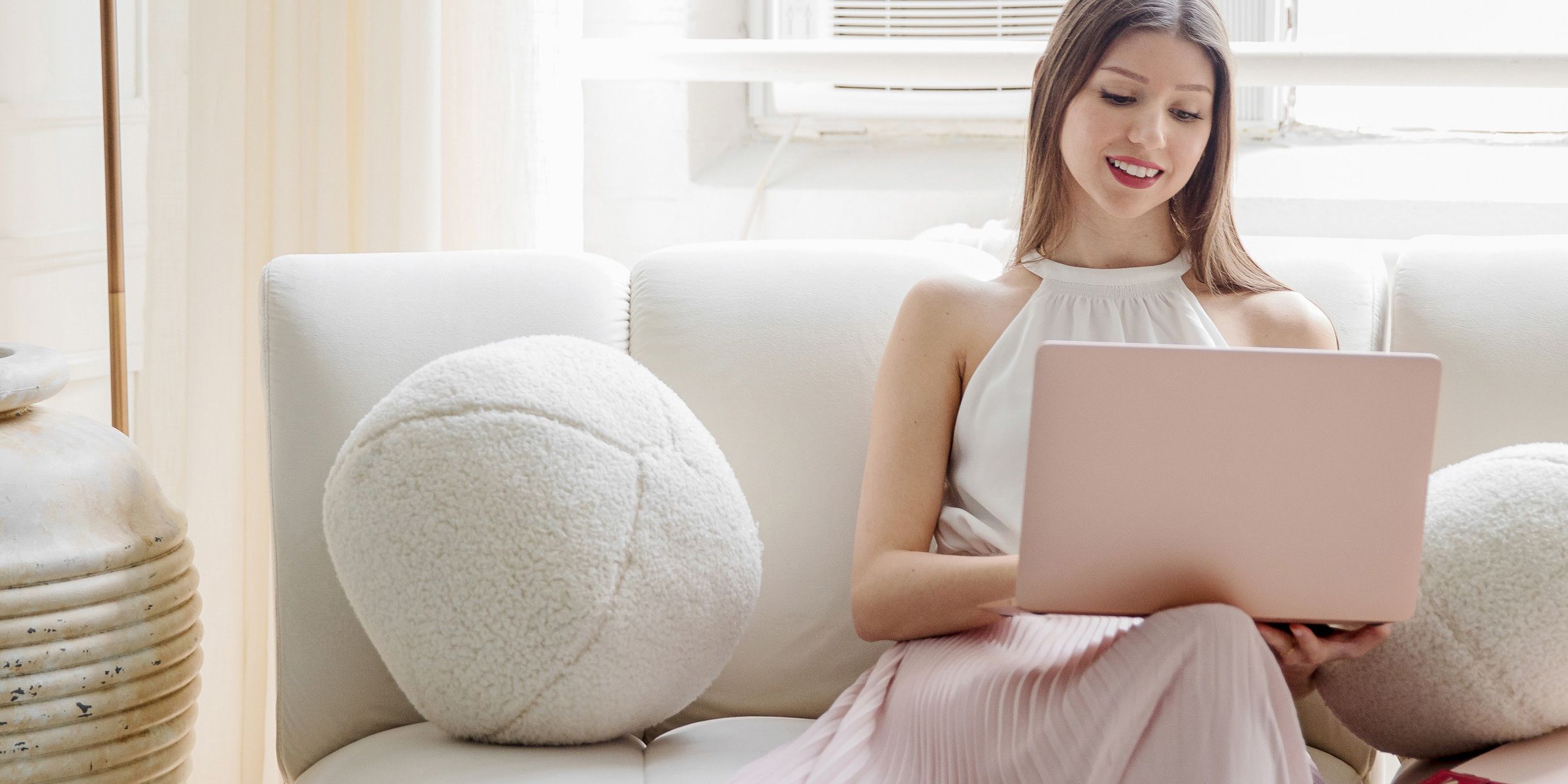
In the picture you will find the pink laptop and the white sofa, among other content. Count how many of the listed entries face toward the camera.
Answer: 1

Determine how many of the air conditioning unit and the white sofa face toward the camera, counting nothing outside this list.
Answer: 2

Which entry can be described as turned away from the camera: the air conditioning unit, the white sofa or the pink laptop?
the pink laptop

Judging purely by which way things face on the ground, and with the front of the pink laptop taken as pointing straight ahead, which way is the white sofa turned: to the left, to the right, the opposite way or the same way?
the opposite way

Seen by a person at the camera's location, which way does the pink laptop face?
facing away from the viewer

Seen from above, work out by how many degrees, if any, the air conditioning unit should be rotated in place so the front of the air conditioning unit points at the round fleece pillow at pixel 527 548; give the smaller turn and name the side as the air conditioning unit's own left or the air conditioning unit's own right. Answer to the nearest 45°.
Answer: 0° — it already faces it

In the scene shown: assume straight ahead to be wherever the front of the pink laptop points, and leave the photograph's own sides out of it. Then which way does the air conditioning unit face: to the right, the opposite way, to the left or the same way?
the opposite way
